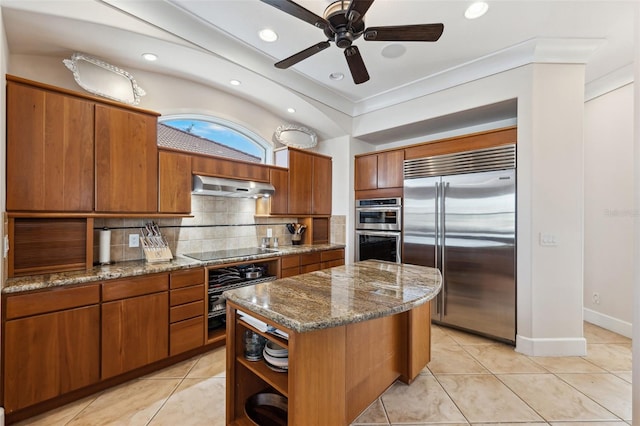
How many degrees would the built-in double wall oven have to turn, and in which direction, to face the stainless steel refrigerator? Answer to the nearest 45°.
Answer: approximately 90° to its left

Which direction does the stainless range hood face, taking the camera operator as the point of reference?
facing the viewer and to the right of the viewer

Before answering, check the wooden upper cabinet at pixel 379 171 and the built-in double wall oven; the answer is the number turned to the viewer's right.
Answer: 0

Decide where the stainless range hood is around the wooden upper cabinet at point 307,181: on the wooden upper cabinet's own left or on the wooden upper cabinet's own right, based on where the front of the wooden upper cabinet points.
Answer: on the wooden upper cabinet's own right

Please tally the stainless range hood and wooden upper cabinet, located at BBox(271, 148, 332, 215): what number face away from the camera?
0

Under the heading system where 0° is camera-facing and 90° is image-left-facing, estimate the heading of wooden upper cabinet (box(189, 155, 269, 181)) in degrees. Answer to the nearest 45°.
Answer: approximately 315°

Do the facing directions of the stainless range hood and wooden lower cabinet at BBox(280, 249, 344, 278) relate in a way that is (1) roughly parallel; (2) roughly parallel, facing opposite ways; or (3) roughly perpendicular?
roughly parallel

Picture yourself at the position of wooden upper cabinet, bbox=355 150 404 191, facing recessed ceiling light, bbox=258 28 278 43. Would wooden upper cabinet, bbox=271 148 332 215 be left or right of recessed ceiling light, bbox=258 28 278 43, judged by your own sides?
right

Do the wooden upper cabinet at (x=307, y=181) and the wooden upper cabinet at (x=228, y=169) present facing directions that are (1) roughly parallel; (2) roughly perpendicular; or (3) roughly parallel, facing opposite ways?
roughly parallel

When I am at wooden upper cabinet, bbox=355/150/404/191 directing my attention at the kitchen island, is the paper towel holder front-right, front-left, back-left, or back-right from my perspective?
front-right

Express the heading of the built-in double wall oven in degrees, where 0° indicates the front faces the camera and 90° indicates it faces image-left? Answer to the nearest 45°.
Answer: approximately 45°

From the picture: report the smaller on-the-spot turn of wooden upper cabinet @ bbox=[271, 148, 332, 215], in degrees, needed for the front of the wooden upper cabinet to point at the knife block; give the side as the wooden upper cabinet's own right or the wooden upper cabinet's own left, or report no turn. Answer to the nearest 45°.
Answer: approximately 90° to the wooden upper cabinet's own right

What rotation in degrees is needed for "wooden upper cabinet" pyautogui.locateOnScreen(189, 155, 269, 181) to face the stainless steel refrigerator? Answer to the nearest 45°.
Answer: approximately 45° to its left
